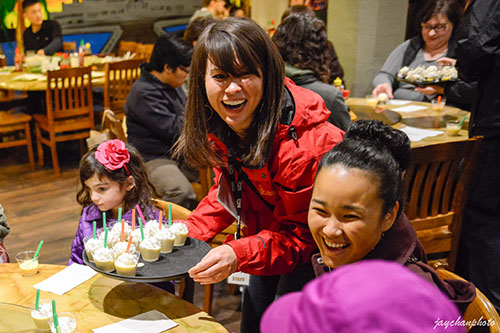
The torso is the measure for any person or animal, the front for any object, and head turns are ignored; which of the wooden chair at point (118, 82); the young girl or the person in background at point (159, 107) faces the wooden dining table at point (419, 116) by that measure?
the person in background

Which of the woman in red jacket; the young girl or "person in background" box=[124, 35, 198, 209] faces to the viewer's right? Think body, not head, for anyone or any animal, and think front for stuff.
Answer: the person in background

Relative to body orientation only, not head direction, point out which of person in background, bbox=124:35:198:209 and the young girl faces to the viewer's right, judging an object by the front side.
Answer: the person in background

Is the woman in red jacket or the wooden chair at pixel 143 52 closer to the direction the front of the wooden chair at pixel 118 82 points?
the wooden chair

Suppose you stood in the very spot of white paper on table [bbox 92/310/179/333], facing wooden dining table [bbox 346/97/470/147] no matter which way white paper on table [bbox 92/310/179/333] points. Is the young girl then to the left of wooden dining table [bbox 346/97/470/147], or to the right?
left

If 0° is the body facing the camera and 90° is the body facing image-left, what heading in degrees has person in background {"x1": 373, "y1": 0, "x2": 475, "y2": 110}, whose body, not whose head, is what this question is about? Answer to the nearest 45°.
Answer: approximately 45°

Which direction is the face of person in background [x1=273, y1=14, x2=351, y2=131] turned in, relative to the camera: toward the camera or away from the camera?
away from the camera

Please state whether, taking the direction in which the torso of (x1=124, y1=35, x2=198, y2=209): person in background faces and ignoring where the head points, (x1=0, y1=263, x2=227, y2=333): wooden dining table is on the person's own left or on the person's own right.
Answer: on the person's own right
